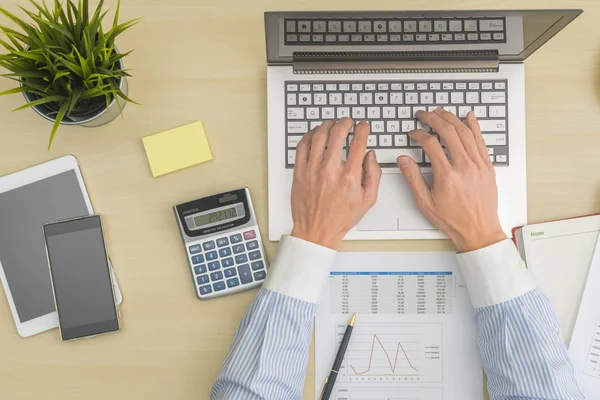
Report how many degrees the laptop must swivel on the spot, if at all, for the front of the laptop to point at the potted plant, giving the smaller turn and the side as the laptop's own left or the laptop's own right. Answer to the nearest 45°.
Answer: approximately 45° to the laptop's own right

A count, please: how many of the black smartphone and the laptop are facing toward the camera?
2

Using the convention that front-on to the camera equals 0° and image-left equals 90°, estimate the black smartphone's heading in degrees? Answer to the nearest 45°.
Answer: approximately 0°

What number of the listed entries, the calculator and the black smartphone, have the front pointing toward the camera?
2

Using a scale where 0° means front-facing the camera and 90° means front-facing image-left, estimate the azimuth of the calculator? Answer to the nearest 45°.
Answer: approximately 0°
